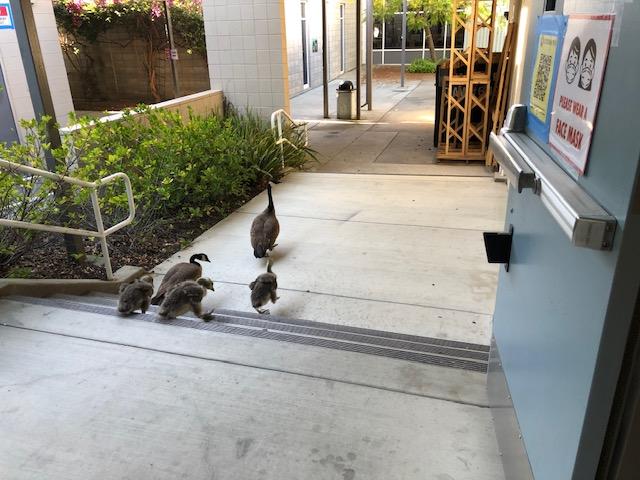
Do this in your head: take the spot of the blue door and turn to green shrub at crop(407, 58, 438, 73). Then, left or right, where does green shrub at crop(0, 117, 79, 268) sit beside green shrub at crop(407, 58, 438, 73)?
left

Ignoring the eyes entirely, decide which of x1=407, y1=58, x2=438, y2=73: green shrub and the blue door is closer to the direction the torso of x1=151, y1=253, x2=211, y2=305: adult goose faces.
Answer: the green shrub

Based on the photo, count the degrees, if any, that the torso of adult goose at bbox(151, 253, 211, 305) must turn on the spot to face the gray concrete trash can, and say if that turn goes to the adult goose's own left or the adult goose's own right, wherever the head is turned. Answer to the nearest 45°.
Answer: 0° — it already faces it

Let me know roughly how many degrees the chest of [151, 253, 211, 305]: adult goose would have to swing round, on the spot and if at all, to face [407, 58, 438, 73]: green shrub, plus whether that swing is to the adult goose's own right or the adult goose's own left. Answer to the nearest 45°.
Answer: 0° — it already faces it

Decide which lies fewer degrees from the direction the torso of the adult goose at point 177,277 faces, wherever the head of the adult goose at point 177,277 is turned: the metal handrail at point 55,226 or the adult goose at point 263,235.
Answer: the adult goose

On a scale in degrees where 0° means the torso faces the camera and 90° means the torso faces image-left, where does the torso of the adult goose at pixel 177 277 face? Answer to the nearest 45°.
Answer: approximately 225°

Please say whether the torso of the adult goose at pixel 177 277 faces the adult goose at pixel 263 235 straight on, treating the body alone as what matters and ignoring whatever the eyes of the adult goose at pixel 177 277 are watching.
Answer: yes

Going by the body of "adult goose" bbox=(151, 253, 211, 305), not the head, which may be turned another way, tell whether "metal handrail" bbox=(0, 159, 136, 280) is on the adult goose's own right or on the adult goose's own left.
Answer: on the adult goose's own left

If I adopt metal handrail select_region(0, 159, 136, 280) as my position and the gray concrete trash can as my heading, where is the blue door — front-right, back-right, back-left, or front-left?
back-right

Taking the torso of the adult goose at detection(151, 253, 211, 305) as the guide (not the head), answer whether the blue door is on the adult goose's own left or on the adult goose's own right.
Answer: on the adult goose's own right
